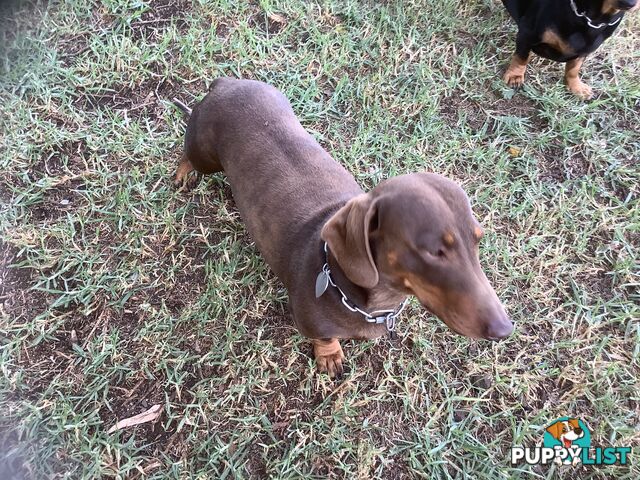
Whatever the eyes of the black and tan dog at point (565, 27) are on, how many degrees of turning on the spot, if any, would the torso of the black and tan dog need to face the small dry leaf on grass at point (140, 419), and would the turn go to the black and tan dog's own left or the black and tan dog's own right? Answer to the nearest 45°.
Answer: approximately 90° to the black and tan dog's own right

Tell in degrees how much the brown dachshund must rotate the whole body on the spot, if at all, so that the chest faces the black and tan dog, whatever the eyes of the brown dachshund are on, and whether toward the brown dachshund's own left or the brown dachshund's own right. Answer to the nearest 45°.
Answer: approximately 90° to the brown dachshund's own left

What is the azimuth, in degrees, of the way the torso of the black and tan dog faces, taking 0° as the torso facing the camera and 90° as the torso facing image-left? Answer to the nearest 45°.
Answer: approximately 315°

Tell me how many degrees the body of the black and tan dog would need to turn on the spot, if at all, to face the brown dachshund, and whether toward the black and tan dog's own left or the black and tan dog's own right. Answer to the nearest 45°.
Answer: approximately 45° to the black and tan dog's own right
